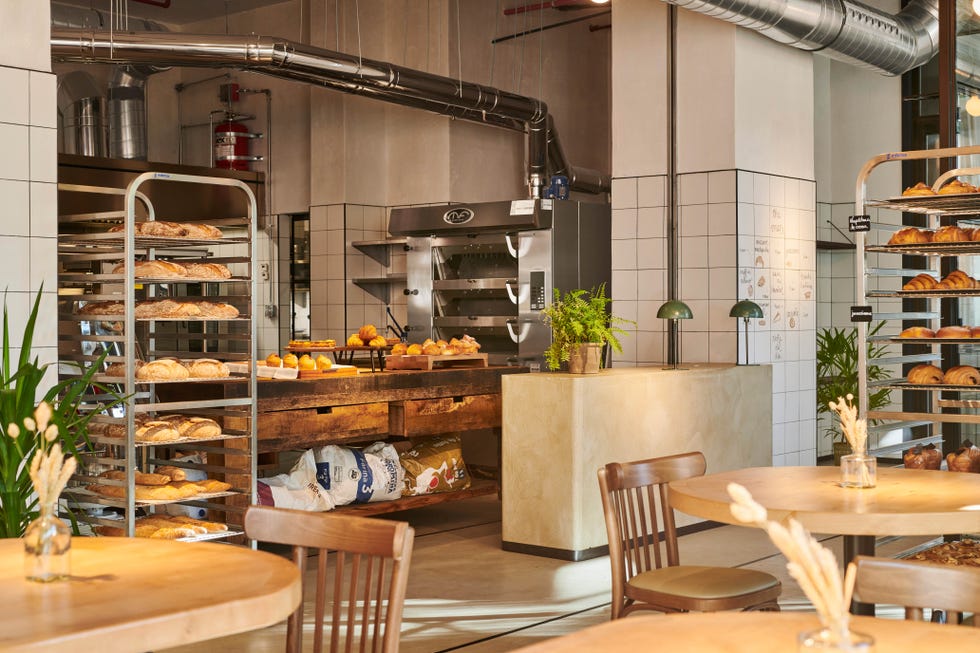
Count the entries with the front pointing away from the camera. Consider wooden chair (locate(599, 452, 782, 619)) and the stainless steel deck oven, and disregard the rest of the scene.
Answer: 0

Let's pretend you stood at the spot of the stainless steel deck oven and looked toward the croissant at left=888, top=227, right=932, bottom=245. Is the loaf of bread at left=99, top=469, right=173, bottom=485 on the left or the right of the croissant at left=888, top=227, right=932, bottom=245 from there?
right

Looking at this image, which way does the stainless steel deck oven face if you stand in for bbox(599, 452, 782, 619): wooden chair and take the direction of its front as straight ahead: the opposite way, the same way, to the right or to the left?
to the right

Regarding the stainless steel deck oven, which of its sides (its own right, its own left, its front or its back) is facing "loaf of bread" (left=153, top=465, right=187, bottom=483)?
front

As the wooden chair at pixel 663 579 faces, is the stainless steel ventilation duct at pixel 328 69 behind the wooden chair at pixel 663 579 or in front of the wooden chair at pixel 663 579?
behind

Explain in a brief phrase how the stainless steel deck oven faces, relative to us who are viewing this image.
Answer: facing the viewer and to the left of the viewer

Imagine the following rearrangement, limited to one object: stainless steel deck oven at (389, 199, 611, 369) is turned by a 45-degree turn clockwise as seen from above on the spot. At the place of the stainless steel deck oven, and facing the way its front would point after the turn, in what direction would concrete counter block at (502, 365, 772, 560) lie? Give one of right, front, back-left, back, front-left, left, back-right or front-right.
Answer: left

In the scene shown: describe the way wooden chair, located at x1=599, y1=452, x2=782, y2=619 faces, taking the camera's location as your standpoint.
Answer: facing the viewer and to the right of the viewer

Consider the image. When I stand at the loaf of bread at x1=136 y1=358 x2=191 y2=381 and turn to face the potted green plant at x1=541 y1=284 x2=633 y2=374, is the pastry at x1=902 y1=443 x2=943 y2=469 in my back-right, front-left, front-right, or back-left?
front-right
